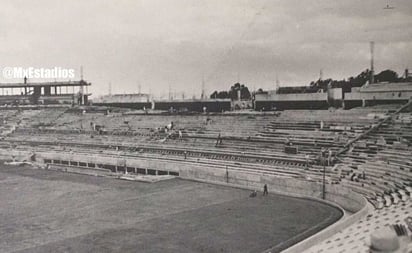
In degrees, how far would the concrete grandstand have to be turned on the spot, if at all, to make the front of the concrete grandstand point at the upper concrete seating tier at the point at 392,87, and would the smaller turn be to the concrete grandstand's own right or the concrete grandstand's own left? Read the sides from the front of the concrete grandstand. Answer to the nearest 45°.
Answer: approximately 180°

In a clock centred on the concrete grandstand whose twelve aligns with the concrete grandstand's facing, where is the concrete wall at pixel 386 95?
The concrete wall is roughly at 6 o'clock from the concrete grandstand.

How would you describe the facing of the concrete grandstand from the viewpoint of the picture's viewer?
facing the viewer and to the left of the viewer
